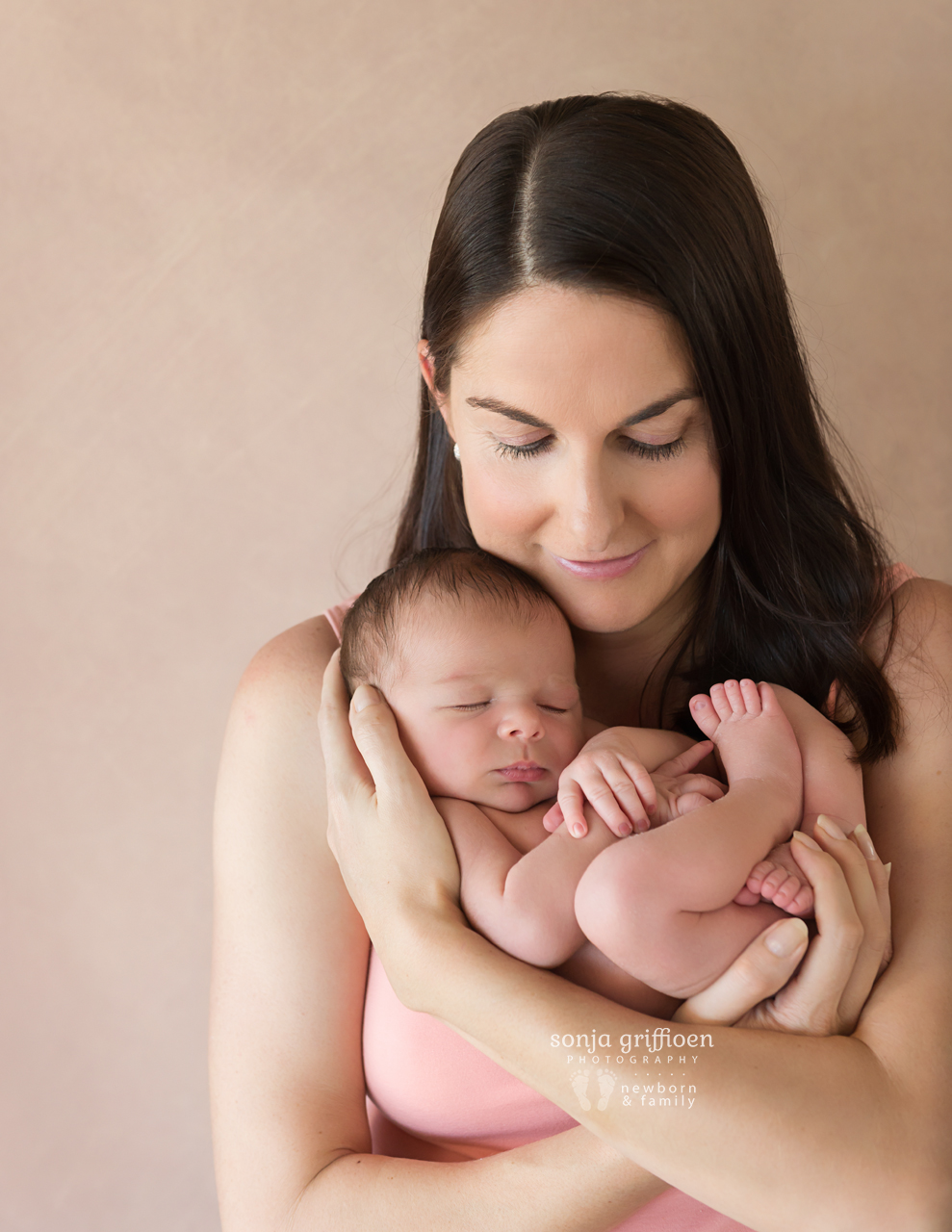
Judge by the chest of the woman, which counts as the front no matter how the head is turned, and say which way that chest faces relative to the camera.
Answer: toward the camera
